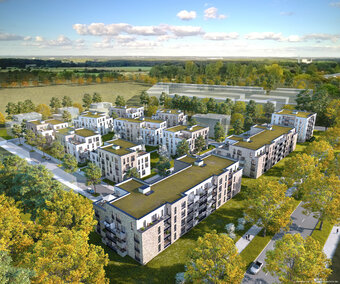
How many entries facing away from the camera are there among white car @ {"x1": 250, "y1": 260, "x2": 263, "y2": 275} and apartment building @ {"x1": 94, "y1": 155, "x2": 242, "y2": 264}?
0

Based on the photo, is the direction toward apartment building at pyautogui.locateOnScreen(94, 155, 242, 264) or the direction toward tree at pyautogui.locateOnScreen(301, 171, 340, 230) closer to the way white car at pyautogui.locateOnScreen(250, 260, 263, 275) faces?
the apartment building

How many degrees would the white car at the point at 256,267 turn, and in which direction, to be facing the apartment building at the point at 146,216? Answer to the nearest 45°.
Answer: approximately 45° to its right

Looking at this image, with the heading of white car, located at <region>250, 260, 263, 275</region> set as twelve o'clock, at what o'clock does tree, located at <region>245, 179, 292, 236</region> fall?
The tree is roughly at 5 o'clock from the white car.

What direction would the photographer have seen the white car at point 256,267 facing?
facing the viewer and to the left of the viewer
